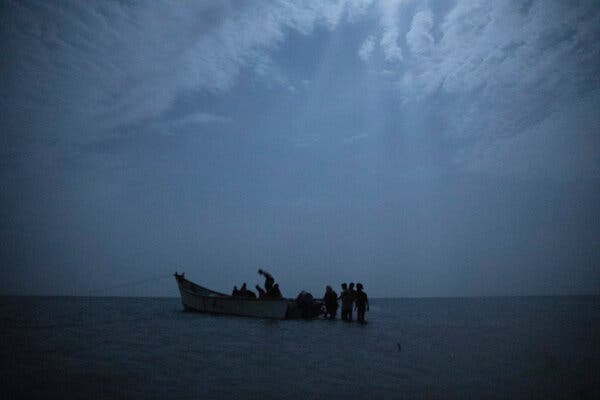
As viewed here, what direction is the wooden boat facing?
to the viewer's left

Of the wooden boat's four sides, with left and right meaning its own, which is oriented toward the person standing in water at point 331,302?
back

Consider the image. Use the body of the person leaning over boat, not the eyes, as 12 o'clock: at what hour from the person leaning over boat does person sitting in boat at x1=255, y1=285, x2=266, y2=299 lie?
The person sitting in boat is roughly at 12 o'clock from the person leaning over boat.
